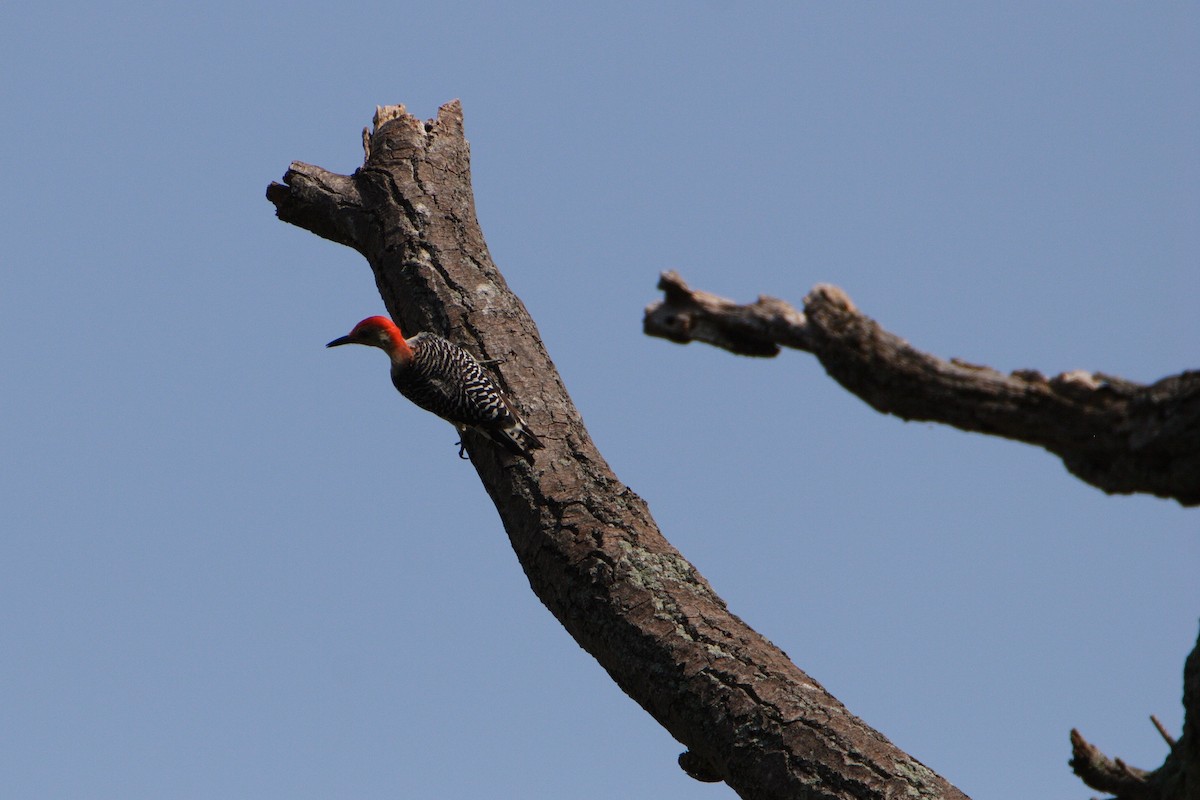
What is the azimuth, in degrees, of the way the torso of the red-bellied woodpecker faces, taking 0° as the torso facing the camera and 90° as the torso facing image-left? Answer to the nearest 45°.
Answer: approximately 90°
